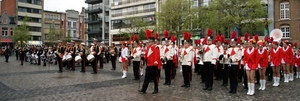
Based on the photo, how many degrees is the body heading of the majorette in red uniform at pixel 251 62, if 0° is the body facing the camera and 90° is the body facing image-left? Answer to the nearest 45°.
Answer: approximately 45°

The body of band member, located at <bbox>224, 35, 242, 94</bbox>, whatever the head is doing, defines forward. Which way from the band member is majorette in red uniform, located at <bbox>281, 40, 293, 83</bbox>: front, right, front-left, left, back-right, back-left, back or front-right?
back

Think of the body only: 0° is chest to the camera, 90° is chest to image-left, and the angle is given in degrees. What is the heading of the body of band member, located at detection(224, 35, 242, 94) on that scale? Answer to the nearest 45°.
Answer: approximately 45°

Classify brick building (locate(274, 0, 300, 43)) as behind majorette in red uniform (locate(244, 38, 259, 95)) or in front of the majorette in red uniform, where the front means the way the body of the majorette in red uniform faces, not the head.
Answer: behind

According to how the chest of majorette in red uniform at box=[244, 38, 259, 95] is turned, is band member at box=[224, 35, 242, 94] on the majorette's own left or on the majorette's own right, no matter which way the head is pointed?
on the majorette's own right
